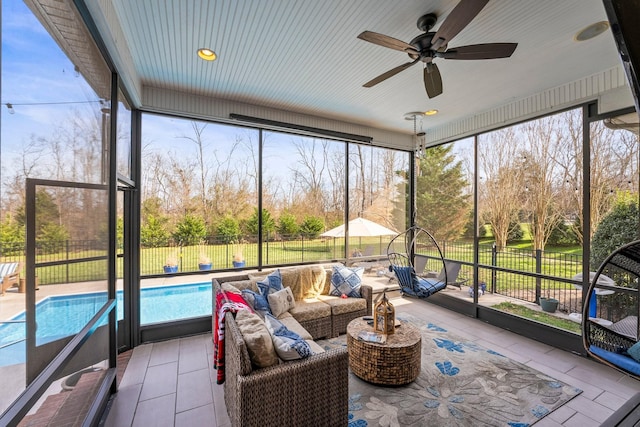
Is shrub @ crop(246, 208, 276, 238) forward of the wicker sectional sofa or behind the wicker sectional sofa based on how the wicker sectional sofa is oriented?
behind

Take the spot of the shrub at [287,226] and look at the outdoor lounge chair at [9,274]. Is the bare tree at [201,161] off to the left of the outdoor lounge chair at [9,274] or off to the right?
right

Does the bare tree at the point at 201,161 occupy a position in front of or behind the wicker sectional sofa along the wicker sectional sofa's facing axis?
behind

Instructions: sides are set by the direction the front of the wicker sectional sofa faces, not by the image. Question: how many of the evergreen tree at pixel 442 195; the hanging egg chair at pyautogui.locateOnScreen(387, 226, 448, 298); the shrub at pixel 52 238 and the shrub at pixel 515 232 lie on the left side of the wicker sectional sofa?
3

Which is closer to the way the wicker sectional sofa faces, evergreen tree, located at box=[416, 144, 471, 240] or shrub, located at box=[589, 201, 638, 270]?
the shrub

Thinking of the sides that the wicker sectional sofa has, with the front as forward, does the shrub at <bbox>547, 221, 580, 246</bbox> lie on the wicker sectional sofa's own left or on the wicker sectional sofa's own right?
on the wicker sectional sofa's own left

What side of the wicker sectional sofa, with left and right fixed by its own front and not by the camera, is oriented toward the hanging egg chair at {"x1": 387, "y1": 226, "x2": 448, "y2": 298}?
left

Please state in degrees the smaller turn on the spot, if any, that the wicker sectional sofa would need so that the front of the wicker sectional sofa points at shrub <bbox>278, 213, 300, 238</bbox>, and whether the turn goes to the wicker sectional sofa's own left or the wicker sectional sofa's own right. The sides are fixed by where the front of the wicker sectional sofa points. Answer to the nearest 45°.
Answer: approximately 135° to the wicker sectional sofa's own left

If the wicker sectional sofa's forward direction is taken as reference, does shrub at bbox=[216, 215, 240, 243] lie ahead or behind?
behind

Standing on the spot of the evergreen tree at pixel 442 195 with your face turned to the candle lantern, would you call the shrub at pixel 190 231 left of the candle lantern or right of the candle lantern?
right

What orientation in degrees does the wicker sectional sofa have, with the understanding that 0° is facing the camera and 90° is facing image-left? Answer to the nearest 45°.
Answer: approximately 315°
